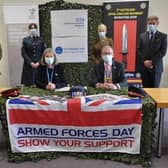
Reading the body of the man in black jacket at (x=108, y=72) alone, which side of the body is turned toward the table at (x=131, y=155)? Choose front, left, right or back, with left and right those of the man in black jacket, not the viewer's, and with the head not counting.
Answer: front

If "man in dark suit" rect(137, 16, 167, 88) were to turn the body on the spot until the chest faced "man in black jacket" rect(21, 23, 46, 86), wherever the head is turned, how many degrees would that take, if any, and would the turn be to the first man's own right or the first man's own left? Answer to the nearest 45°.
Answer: approximately 90° to the first man's own right

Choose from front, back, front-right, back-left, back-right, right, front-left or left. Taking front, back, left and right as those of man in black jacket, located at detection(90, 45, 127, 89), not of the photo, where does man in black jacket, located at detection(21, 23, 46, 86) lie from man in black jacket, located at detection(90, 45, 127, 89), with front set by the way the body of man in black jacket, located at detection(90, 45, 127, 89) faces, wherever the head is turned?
back-right

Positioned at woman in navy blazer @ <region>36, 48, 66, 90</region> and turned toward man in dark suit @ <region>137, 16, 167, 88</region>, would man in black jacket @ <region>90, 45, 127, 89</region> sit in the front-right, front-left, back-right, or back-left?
front-right

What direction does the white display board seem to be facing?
toward the camera

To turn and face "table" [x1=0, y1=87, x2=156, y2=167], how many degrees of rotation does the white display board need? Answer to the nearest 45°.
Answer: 0° — it already faces it

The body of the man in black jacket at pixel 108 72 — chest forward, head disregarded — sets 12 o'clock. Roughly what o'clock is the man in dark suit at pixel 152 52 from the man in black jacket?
The man in dark suit is roughly at 7 o'clock from the man in black jacket.

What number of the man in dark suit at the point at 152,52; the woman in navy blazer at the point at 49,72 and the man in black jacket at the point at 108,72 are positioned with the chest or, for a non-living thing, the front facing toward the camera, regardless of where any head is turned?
3

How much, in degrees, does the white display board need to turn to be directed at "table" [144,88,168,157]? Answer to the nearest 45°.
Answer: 0° — it already faces it

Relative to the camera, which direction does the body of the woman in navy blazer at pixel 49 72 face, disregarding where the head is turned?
toward the camera
